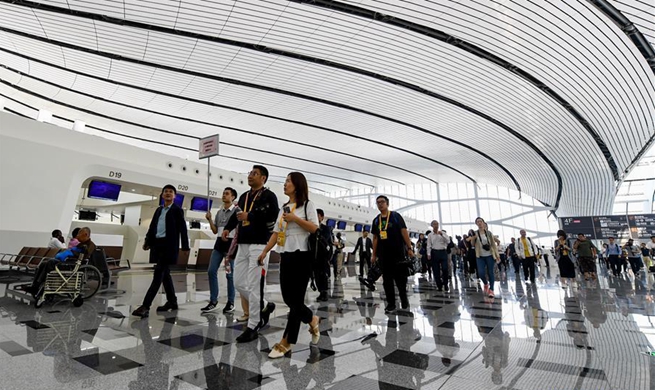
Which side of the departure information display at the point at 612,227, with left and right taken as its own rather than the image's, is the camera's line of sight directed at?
front

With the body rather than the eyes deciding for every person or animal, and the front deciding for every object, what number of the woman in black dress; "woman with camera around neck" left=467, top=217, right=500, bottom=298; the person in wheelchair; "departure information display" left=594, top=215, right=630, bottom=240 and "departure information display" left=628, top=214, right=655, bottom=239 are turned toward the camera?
4

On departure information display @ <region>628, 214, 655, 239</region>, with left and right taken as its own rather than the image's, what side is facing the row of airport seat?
front

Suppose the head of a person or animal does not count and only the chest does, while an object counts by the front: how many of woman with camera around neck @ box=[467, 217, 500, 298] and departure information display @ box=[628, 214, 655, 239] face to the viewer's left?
0

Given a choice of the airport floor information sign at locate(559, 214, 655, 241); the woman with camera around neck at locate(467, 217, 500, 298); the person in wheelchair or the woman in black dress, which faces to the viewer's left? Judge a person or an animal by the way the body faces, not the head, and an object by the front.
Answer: the person in wheelchair

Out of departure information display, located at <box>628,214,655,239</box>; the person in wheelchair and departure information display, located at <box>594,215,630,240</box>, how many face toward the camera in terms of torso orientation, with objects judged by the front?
2

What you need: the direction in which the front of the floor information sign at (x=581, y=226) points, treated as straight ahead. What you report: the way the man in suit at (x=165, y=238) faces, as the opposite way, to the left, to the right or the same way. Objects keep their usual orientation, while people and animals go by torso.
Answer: the same way

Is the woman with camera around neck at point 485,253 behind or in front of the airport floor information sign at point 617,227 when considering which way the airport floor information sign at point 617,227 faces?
in front

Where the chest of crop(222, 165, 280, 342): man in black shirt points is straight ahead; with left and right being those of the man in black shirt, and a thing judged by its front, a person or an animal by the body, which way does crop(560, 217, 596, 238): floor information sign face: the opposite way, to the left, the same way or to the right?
the same way

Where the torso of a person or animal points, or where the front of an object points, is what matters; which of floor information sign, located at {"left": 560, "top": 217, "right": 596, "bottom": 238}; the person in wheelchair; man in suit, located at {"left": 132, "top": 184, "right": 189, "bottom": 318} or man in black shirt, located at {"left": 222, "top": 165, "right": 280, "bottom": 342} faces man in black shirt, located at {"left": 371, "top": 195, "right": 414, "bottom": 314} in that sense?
the floor information sign

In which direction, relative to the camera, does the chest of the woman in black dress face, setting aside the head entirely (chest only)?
toward the camera

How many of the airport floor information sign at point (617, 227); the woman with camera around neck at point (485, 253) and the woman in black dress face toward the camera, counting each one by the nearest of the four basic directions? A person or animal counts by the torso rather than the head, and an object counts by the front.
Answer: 3

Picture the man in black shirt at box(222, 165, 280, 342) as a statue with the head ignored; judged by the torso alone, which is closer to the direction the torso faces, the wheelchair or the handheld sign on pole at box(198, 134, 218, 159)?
the wheelchair

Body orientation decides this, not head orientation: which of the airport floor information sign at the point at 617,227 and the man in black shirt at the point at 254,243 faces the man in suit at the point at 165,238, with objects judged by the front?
the airport floor information sign

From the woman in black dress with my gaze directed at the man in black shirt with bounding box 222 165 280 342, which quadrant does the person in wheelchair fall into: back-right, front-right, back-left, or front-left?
front-right

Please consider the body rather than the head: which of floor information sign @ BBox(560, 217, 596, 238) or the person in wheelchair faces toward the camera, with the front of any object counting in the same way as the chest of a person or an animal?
the floor information sign

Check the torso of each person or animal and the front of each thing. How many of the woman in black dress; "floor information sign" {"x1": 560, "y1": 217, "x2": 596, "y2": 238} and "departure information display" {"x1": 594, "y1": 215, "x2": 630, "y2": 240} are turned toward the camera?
3
